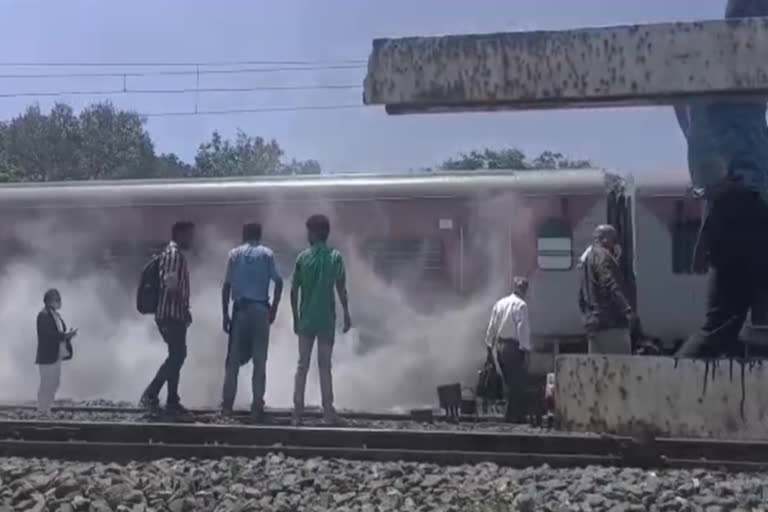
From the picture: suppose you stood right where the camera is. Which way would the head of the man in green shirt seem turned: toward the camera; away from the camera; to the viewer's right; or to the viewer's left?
away from the camera

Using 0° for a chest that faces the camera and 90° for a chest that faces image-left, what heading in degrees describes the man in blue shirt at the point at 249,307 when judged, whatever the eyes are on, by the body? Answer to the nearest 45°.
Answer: approximately 180°

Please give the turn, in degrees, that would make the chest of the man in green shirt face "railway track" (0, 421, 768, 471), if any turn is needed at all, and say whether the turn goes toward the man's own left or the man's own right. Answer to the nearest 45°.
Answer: approximately 180°

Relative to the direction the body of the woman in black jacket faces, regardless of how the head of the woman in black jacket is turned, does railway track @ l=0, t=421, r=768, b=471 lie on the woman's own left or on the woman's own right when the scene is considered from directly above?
on the woman's own right

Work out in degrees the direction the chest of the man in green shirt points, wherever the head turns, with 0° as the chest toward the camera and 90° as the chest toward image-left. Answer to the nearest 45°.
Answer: approximately 180°

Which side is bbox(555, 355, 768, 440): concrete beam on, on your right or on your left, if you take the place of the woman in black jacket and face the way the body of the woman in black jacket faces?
on your right

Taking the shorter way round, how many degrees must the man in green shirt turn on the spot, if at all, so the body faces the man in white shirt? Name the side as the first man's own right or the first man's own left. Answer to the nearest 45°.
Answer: approximately 45° to the first man's own right

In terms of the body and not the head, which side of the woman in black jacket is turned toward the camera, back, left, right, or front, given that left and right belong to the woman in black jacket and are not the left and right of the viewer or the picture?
right

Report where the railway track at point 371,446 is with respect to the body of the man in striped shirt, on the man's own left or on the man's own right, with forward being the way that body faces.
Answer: on the man's own right

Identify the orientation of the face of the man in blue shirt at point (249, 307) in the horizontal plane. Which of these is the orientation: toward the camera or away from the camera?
away from the camera

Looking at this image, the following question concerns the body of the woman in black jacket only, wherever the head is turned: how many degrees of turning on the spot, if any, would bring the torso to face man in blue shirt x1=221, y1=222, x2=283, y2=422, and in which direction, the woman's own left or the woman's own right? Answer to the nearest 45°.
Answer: approximately 45° to the woman's own right
